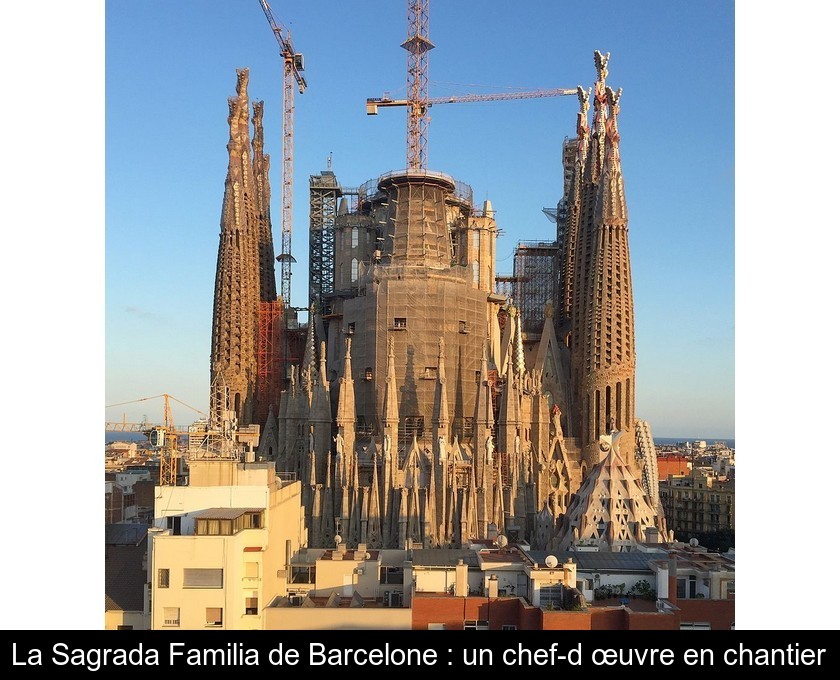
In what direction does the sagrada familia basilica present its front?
away from the camera
